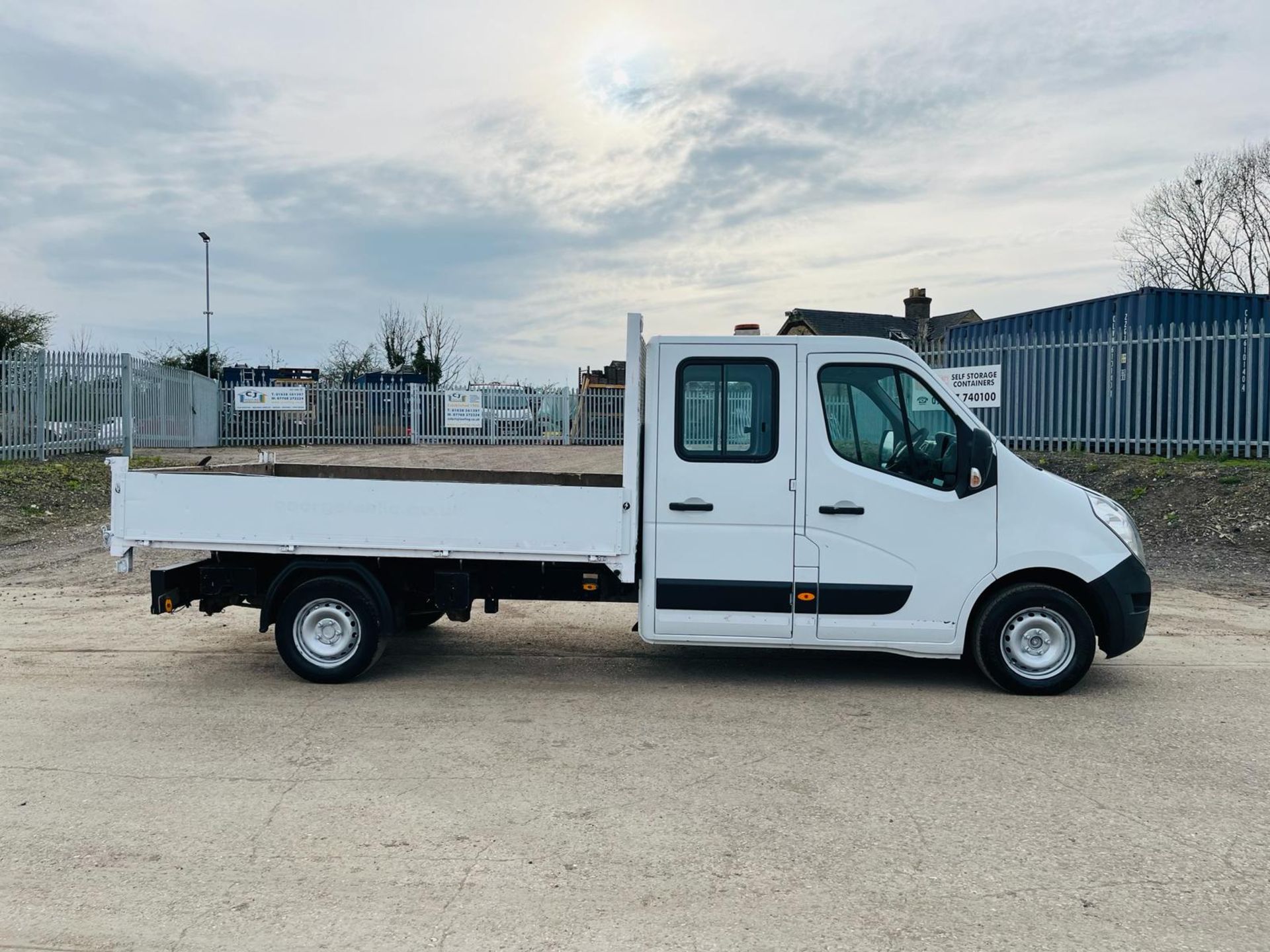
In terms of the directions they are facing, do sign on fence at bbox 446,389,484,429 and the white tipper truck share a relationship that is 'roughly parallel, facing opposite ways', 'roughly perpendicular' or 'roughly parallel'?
roughly perpendicular

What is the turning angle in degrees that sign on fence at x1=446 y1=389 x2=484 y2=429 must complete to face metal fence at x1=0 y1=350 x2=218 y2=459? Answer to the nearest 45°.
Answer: approximately 45° to its right

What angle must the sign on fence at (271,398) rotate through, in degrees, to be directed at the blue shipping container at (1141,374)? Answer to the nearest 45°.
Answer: approximately 45° to its left

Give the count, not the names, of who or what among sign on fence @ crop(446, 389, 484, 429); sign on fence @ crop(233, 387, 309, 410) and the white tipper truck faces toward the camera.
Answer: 2

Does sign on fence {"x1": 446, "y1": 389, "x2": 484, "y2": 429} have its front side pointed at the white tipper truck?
yes

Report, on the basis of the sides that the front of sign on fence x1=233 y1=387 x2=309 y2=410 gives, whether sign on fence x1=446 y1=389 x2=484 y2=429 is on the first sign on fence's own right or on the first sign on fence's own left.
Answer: on the first sign on fence's own left

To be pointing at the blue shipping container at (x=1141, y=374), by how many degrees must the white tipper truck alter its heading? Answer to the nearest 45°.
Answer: approximately 45° to its left

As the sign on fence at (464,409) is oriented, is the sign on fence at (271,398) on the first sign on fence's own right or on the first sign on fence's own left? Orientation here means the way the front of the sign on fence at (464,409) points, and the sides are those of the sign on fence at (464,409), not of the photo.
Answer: on the first sign on fence's own right

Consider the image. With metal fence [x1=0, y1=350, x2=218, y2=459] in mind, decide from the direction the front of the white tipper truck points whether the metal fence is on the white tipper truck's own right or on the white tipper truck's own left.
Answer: on the white tipper truck's own left

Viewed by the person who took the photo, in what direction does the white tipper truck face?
facing to the right of the viewer
